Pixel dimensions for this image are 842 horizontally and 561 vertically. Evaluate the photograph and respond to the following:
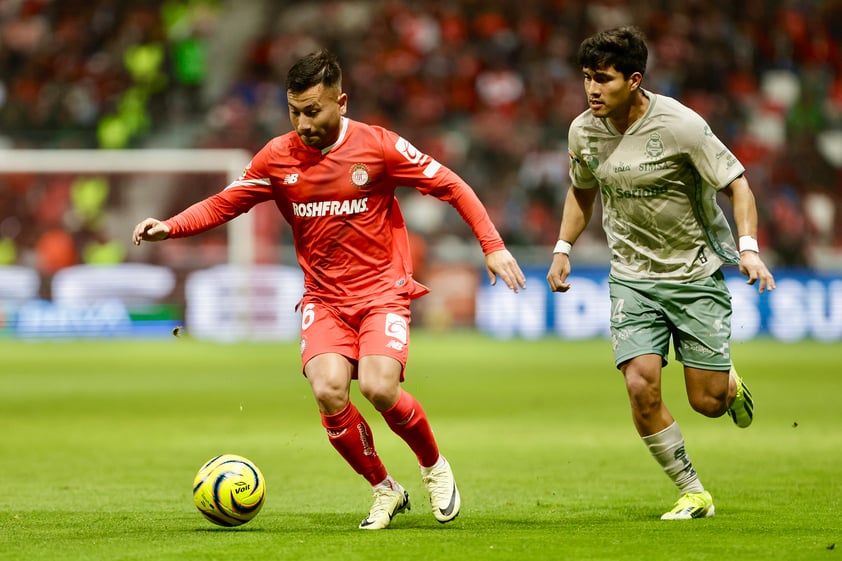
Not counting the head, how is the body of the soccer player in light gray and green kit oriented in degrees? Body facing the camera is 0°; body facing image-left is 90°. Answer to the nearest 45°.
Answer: approximately 45°

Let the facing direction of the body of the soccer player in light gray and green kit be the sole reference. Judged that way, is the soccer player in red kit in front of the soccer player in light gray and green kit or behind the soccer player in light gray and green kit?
in front

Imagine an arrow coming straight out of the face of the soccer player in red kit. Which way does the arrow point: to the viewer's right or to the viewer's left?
to the viewer's left

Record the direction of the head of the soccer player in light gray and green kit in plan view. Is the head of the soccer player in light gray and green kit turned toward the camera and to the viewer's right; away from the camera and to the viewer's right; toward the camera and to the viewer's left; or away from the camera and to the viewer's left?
toward the camera and to the viewer's left

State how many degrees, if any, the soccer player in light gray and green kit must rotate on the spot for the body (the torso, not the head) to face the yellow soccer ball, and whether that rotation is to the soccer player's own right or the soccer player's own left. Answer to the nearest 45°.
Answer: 0° — they already face it
